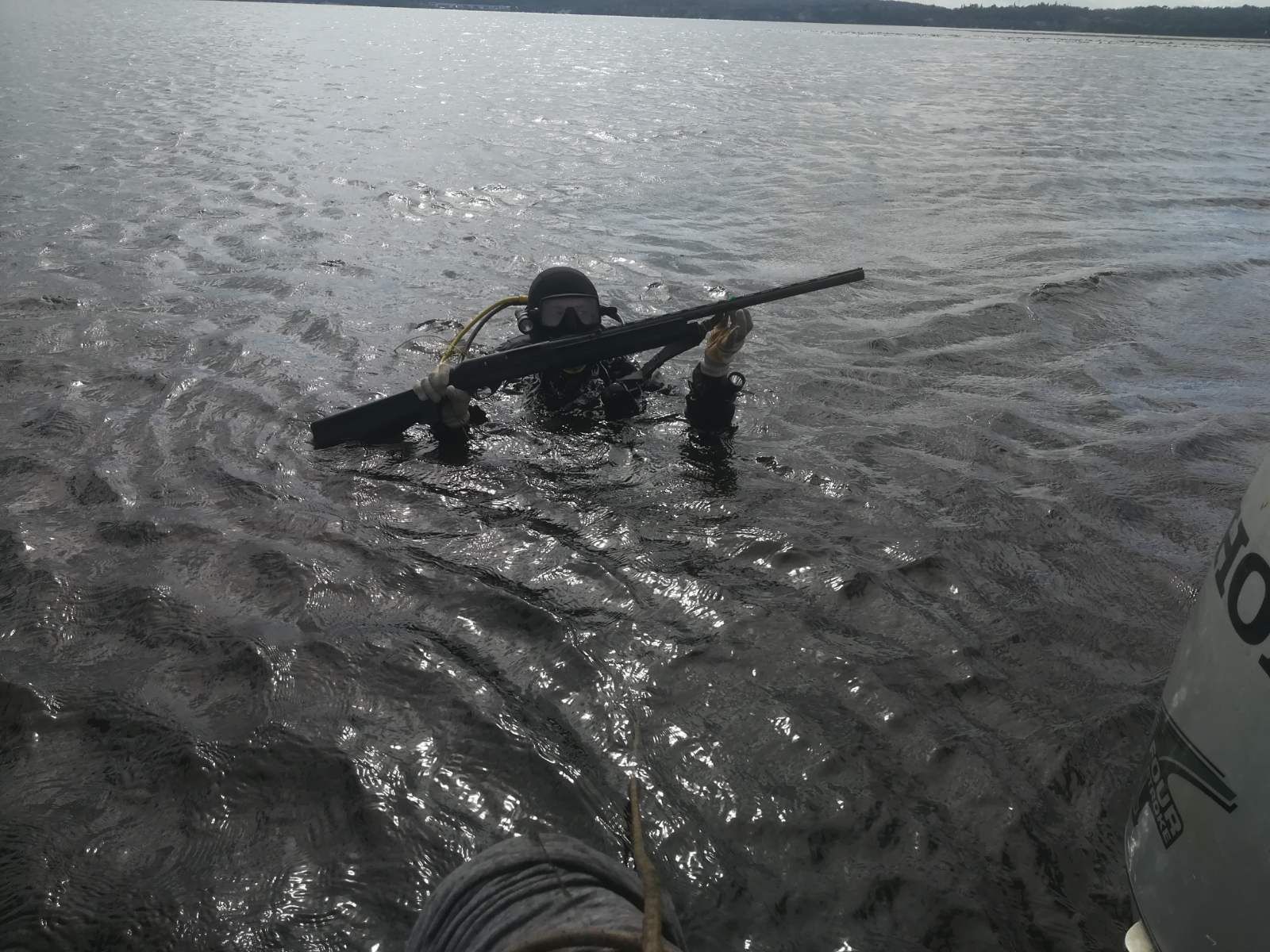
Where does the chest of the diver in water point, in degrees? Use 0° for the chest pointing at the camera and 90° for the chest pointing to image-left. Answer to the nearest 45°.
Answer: approximately 0°
